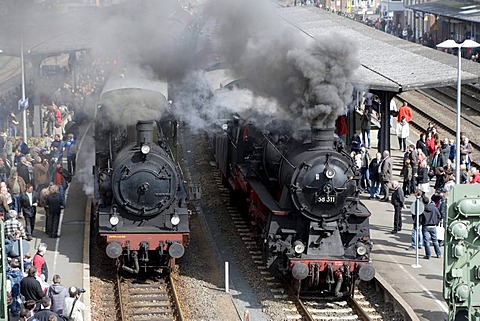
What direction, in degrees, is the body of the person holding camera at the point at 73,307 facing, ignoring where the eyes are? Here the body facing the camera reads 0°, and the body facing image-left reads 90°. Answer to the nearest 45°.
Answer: approximately 225°

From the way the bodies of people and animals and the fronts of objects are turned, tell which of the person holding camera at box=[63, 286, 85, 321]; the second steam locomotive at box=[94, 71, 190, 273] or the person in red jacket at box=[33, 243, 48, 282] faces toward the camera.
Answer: the second steam locomotive

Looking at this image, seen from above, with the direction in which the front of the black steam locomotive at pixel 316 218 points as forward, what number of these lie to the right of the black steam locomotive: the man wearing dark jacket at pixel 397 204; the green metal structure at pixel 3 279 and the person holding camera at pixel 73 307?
2

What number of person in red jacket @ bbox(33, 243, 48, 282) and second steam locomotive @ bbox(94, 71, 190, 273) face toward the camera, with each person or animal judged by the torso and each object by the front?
1

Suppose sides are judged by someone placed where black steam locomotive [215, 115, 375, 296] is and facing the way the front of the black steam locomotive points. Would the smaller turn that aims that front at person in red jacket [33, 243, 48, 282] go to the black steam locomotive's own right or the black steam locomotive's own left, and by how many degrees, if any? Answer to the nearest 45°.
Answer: approximately 45° to the black steam locomotive's own right

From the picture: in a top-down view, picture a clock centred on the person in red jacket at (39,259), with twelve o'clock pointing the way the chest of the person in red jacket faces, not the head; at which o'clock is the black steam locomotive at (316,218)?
The black steam locomotive is roughly at 12 o'clock from the person in red jacket.

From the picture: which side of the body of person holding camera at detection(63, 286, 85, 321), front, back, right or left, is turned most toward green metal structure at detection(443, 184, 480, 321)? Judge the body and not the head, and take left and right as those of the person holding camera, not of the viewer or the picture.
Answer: right

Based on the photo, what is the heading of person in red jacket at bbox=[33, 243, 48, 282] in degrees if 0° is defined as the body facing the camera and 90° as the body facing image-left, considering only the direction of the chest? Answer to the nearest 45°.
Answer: approximately 270°

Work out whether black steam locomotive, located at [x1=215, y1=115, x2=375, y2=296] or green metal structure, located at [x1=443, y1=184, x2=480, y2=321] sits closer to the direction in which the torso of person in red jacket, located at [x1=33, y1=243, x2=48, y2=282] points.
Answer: the black steam locomotive

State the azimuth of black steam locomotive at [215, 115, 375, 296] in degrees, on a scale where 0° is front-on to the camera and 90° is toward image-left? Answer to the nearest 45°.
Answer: approximately 315°

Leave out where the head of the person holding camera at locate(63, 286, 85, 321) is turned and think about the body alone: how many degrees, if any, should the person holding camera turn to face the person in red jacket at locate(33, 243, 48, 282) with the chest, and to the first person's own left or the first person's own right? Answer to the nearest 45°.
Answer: approximately 45° to the first person's own left
